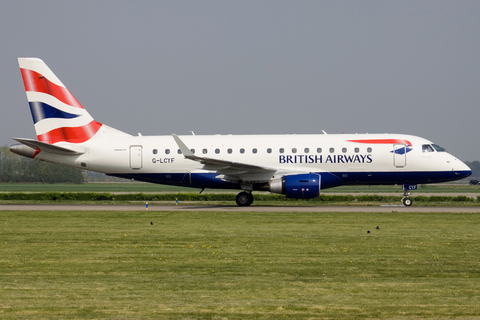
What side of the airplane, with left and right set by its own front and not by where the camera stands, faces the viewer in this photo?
right
